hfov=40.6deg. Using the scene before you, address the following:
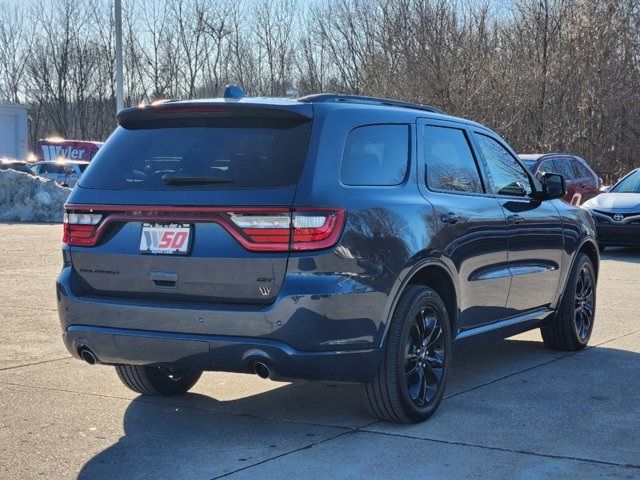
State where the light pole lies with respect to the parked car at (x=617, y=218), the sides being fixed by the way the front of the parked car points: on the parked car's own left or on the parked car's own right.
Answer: on the parked car's own right

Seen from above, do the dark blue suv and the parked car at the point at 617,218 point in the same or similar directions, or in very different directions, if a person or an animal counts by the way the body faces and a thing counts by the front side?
very different directions

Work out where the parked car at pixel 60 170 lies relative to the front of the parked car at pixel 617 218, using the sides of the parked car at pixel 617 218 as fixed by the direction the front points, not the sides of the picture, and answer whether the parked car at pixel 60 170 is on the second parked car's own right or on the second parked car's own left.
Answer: on the second parked car's own right

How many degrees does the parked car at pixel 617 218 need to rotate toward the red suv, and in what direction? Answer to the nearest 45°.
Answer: approximately 135° to its right

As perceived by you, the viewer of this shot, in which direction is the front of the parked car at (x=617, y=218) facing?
facing the viewer and to the left of the viewer

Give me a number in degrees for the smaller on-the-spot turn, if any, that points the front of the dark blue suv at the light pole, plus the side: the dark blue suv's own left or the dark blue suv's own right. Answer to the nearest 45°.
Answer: approximately 45° to the dark blue suv's own left

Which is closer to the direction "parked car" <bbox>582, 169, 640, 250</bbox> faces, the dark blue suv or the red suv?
the dark blue suv

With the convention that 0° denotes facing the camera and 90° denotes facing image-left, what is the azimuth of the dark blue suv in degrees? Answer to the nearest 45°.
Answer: approximately 225°
